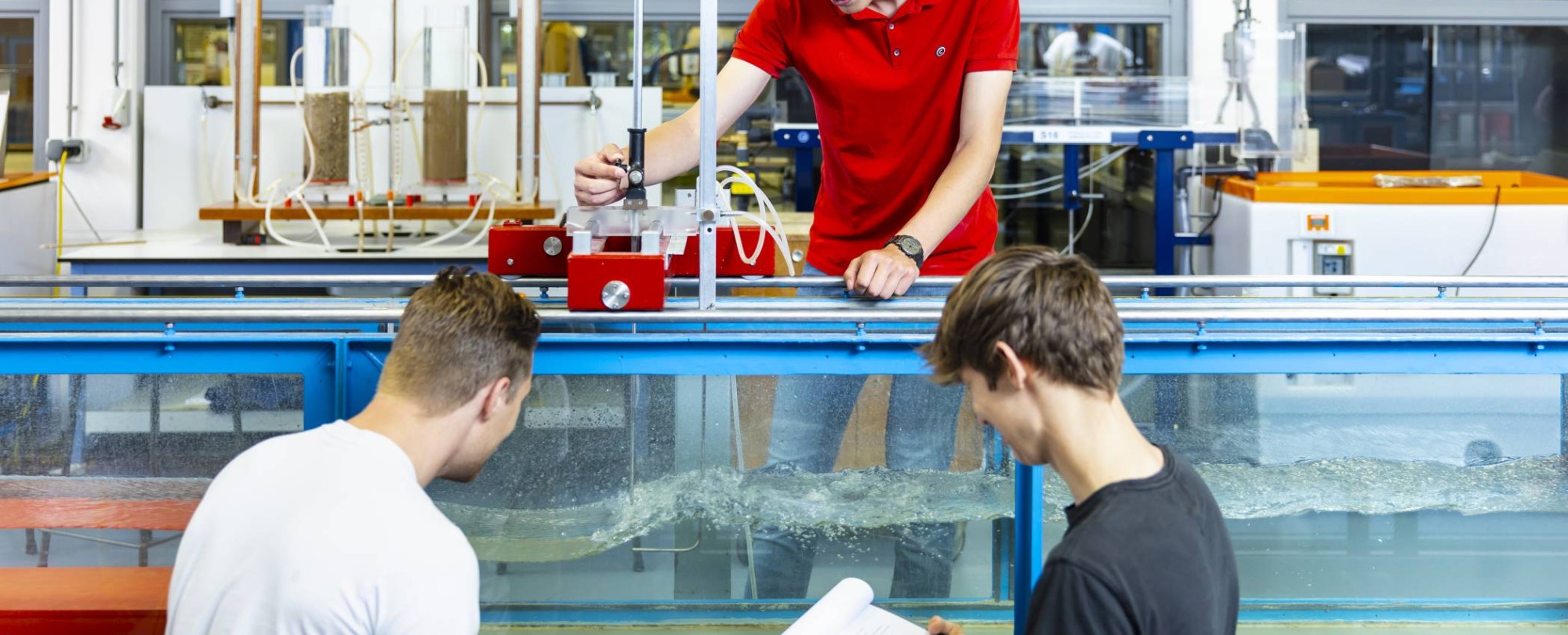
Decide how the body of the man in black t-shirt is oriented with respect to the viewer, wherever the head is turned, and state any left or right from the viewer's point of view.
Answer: facing away from the viewer and to the left of the viewer

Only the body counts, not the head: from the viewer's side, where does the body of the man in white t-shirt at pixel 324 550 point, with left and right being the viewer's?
facing away from the viewer and to the right of the viewer

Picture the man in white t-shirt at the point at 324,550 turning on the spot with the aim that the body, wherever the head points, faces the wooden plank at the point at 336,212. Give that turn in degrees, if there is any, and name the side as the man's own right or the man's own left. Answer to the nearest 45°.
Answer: approximately 45° to the man's own left

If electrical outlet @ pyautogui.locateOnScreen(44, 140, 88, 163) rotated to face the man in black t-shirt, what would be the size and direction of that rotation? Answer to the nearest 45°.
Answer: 0° — it already faces them

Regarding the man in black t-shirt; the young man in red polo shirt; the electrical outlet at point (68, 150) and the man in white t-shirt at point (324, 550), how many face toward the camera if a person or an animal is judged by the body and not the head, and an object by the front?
2

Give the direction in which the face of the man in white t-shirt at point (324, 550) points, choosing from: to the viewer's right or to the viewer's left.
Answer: to the viewer's right

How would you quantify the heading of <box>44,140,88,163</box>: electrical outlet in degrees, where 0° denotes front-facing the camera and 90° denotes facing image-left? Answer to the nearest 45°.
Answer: approximately 0°
